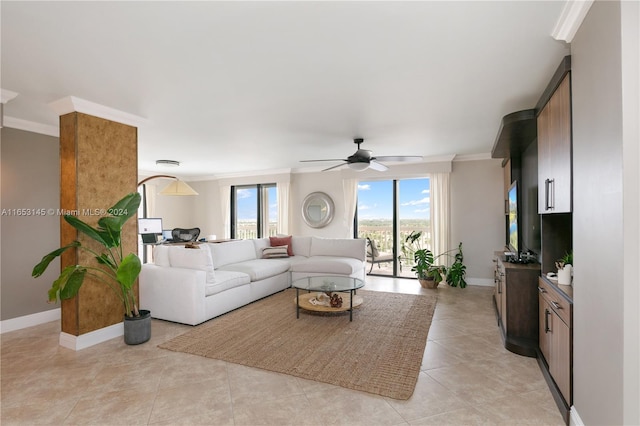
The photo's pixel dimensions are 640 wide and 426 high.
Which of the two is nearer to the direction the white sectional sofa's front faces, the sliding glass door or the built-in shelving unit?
the built-in shelving unit

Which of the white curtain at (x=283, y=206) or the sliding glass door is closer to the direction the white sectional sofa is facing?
the sliding glass door

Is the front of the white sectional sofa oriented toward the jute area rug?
yes

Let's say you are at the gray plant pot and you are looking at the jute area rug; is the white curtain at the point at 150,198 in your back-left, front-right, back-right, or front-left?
back-left
